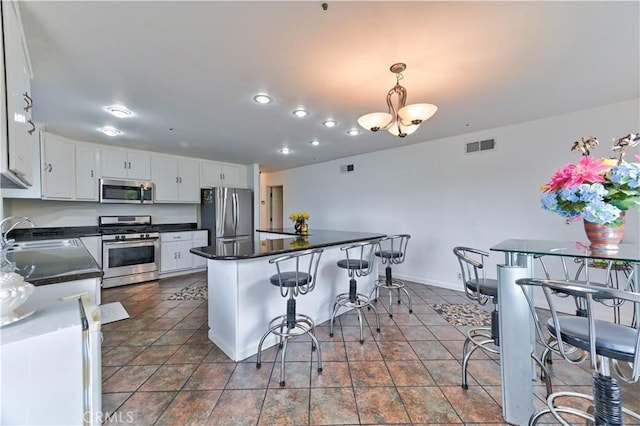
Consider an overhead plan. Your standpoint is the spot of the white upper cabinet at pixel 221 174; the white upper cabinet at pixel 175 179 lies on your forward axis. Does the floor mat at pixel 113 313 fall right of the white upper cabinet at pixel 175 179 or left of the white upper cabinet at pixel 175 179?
left

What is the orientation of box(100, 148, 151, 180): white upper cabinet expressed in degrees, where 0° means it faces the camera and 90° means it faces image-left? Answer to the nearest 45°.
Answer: approximately 0°

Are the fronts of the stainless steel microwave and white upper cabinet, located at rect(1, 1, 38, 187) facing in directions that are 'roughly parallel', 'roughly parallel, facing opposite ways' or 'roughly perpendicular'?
roughly perpendicular

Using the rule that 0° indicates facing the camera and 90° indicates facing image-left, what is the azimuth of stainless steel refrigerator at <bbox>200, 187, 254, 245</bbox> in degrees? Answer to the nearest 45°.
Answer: approximately 315°

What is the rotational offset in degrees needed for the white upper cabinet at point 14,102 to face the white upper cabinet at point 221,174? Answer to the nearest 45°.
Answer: approximately 45° to its left

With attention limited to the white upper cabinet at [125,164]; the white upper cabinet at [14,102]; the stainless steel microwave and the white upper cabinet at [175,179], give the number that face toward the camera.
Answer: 3

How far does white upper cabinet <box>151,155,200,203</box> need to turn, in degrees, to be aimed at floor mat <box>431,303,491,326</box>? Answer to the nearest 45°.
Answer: approximately 45° to its left

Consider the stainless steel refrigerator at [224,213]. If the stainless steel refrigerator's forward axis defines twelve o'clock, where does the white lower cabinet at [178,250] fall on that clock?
The white lower cabinet is roughly at 4 o'clock from the stainless steel refrigerator.

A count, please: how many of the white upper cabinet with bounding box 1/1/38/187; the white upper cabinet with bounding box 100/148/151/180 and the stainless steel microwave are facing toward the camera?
2

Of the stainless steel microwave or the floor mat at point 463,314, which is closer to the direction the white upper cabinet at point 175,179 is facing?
the floor mat

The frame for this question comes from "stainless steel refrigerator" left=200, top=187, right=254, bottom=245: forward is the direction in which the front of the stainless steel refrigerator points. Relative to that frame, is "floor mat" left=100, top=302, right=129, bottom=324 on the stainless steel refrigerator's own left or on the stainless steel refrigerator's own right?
on the stainless steel refrigerator's own right

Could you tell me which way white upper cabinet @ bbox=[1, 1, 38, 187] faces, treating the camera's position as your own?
facing to the right of the viewer
